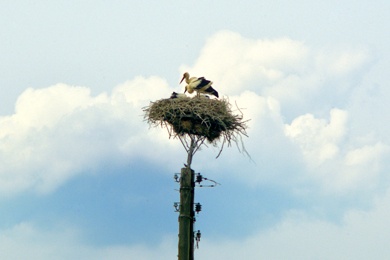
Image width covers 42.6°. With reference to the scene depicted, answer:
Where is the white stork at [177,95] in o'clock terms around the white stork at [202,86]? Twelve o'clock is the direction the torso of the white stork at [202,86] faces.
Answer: the white stork at [177,95] is roughly at 11 o'clock from the white stork at [202,86].

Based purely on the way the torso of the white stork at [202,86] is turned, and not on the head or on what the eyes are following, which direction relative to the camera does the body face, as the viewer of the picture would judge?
to the viewer's left
